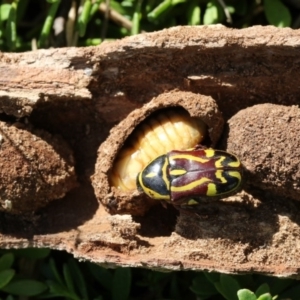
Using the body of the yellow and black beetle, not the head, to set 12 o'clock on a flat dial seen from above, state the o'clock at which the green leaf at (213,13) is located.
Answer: The green leaf is roughly at 3 o'clock from the yellow and black beetle.

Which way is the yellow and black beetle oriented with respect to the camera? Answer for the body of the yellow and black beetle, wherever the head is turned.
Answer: to the viewer's left

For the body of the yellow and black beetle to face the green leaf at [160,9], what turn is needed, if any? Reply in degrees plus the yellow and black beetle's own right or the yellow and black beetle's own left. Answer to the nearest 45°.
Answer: approximately 90° to the yellow and black beetle's own right
